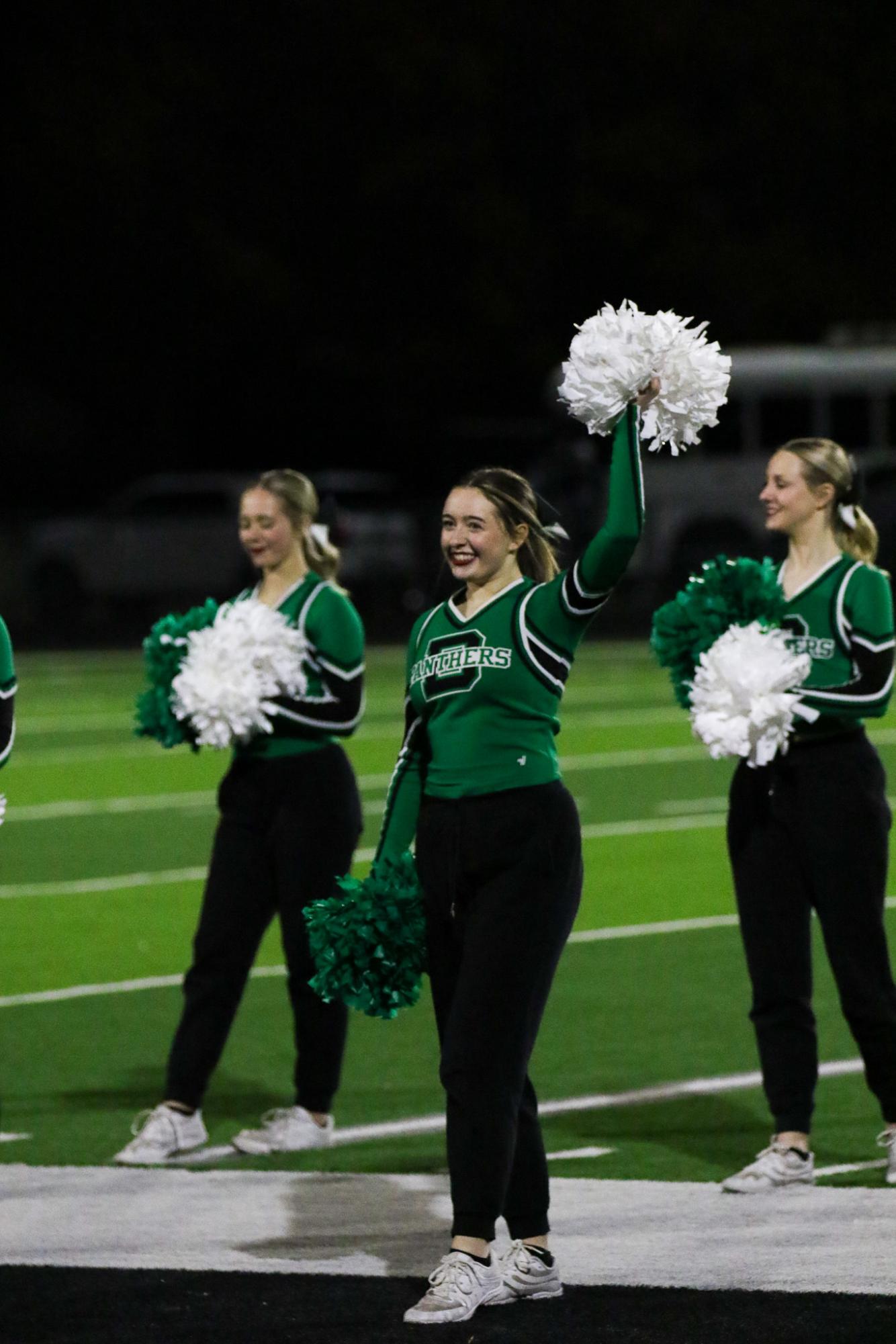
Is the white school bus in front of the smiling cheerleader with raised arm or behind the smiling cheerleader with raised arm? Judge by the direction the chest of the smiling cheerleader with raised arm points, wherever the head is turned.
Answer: behind

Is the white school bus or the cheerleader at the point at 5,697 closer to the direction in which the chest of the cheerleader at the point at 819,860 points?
the cheerleader

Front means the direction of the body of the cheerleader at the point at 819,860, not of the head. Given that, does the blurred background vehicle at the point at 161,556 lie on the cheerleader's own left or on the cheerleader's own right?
on the cheerleader's own right

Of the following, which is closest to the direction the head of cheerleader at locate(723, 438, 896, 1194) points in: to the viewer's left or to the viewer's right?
to the viewer's left

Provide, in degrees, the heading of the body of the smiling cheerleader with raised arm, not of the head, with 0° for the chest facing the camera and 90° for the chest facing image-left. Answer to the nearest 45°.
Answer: approximately 45°

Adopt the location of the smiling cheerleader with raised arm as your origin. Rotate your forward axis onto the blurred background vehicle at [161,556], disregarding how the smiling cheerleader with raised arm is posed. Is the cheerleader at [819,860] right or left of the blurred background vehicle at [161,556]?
right

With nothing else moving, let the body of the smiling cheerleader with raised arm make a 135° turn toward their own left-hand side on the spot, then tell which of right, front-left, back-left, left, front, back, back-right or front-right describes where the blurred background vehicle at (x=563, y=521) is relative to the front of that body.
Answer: left

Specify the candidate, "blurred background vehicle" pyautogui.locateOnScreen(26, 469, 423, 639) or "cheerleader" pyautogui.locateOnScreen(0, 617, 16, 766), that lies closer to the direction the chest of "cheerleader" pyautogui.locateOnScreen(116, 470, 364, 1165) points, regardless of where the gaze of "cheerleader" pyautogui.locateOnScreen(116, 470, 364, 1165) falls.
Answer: the cheerleader
